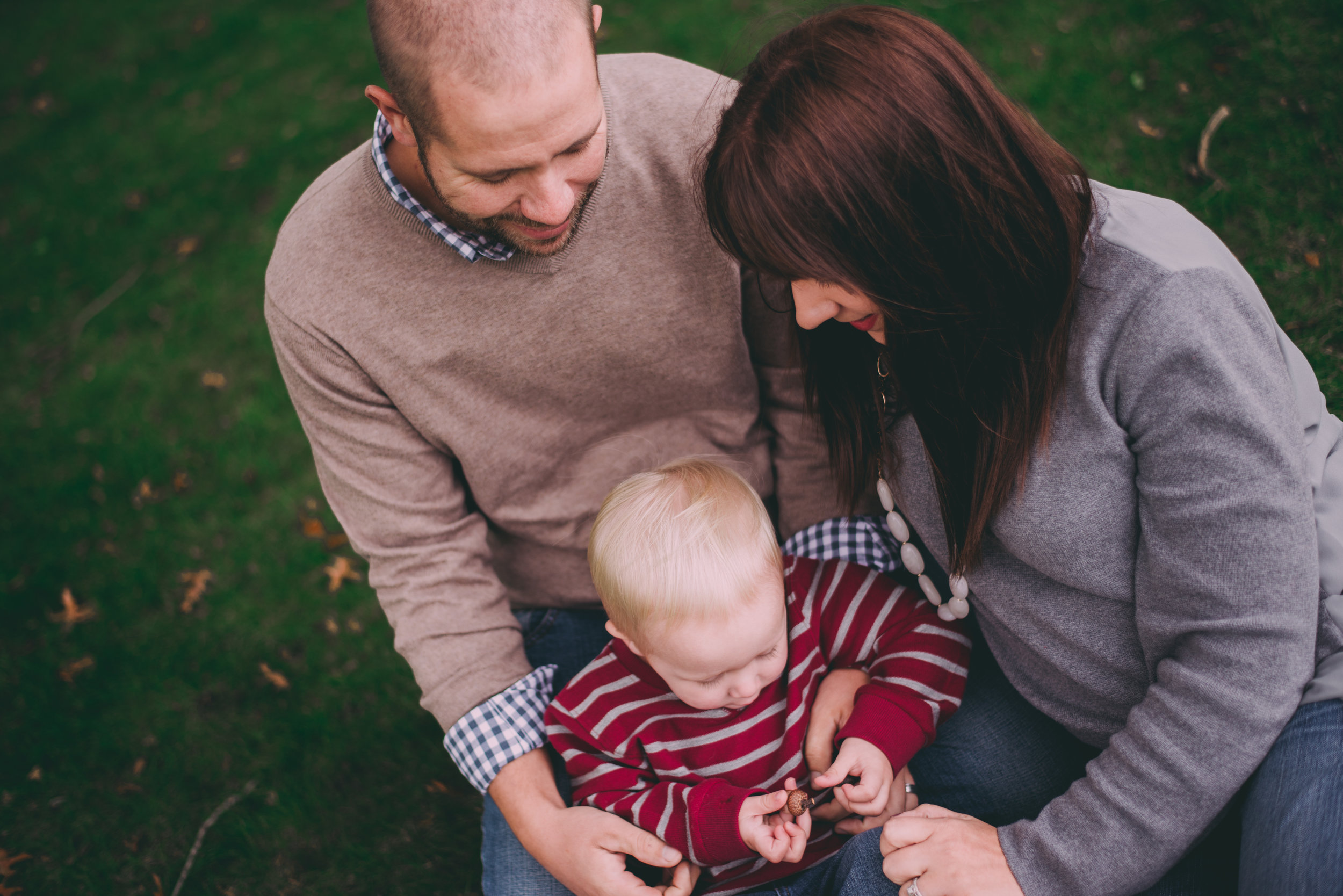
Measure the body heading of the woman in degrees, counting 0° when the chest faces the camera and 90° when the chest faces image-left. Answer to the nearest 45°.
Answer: approximately 45°

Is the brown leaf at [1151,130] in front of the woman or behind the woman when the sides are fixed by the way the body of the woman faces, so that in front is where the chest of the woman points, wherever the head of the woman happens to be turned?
behind

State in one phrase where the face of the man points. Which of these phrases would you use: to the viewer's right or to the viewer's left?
to the viewer's right
